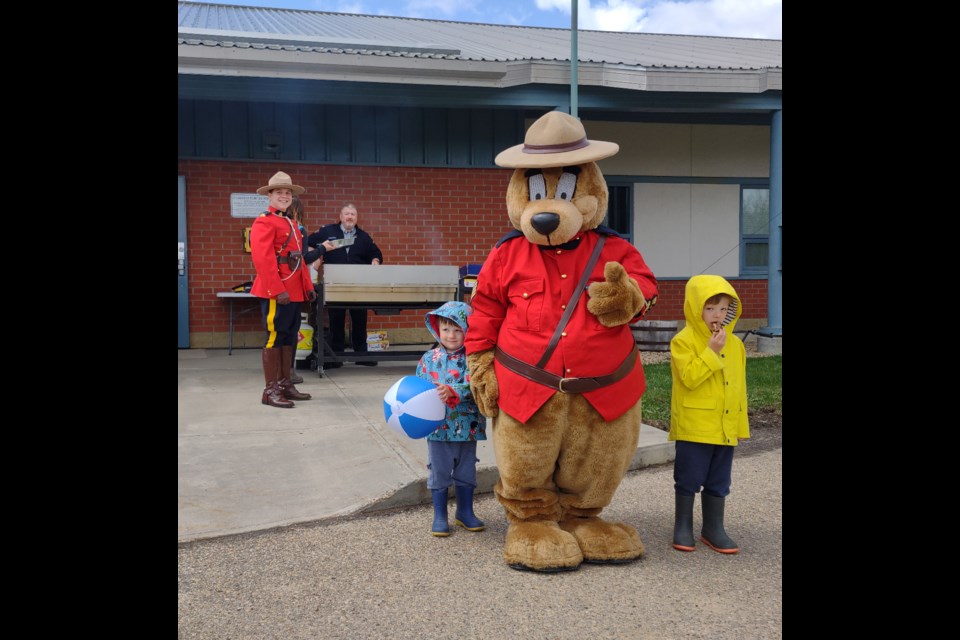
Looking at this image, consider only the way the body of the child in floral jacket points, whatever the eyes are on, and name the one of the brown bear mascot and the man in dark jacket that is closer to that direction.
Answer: the brown bear mascot

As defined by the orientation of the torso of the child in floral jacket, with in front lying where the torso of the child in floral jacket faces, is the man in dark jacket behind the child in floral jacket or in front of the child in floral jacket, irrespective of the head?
behind

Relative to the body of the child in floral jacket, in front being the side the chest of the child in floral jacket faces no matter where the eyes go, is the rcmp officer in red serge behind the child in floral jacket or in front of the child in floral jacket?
behind

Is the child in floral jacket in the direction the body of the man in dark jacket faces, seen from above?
yes

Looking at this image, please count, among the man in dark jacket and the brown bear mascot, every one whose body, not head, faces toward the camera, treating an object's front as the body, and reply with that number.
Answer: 2

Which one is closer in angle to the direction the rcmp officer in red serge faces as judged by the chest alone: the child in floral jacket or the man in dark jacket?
the child in floral jacket

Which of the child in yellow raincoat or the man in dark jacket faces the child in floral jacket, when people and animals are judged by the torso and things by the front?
the man in dark jacket

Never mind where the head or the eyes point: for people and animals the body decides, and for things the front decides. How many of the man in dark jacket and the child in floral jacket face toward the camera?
2
